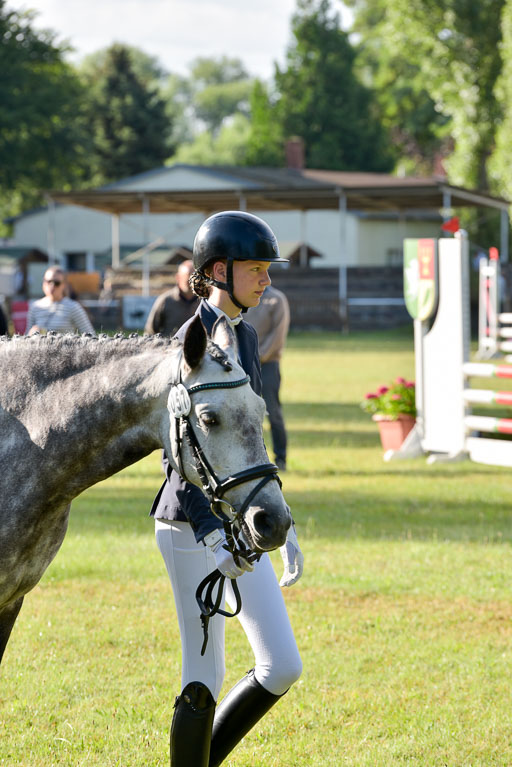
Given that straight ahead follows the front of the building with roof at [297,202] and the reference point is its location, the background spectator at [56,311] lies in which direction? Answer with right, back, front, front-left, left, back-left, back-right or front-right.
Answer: front

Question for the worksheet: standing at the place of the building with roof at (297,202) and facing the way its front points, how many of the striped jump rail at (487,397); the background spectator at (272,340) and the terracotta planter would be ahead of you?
3

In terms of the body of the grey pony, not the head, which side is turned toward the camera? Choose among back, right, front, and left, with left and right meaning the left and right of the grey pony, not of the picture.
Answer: right

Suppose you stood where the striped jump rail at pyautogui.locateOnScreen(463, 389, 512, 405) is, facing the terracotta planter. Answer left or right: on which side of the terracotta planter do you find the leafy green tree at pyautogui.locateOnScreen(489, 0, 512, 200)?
right

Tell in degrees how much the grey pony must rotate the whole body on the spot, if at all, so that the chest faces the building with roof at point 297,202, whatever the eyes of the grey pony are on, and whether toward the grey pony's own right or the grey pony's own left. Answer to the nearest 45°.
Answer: approximately 90° to the grey pony's own left

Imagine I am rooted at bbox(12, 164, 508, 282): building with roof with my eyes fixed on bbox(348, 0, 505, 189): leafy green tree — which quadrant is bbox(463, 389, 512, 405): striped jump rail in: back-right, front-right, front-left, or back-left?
back-right

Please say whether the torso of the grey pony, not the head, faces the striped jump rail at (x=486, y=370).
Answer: no

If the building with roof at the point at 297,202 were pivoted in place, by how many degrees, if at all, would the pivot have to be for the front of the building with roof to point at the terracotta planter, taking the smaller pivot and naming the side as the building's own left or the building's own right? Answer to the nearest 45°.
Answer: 0° — it already faces it

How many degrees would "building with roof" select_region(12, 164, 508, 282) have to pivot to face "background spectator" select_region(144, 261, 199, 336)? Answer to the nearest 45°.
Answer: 0° — it already faces them

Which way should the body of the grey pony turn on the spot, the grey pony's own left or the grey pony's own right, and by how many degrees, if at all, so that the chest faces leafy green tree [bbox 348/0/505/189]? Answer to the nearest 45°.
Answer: approximately 90° to the grey pony's own left

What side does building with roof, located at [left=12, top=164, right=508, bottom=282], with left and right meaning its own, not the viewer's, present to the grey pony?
front

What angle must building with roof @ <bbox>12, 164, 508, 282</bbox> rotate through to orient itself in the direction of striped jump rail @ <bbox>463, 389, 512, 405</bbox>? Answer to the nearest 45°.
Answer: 0° — it already faces it

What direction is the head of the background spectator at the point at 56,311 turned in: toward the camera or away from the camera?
toward the camera

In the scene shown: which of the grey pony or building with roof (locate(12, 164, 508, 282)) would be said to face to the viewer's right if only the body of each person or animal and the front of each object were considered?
the grey pony

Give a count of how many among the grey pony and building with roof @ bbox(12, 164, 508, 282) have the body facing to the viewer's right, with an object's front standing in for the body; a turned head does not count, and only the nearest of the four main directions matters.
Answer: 1

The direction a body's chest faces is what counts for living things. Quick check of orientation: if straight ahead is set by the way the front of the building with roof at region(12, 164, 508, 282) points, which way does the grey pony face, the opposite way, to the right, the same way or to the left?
to the left

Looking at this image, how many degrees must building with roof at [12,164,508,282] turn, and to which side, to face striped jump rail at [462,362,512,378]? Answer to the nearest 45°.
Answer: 0° — it already faces it

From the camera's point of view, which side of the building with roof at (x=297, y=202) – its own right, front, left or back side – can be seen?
front

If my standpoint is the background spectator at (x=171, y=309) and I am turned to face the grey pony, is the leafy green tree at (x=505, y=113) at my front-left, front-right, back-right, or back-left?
back-left
